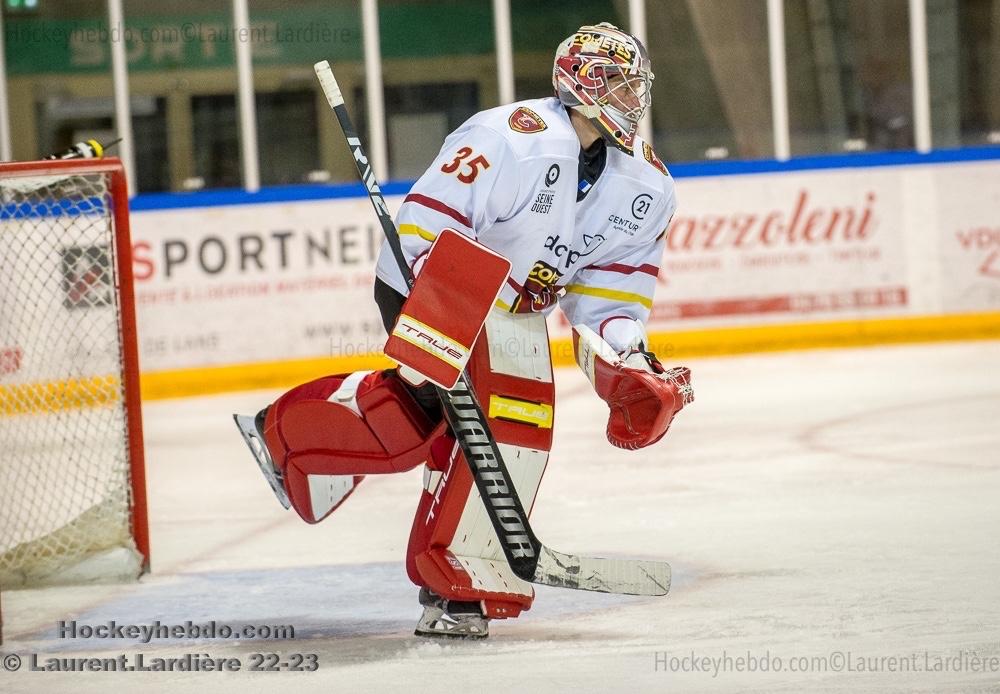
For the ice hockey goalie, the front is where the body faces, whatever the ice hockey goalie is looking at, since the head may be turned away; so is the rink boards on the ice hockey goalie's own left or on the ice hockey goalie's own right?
on the ice hockey goalie's own left

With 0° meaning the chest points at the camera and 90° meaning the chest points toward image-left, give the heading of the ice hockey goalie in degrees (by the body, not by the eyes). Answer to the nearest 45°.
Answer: approximately 315°

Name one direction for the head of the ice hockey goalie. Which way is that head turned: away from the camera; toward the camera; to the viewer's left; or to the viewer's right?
to the viewer's right

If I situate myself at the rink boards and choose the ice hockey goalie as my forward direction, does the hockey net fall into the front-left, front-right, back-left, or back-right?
front-right

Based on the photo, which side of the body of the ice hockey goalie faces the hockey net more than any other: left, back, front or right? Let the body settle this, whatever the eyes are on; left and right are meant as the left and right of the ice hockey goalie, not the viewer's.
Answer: back

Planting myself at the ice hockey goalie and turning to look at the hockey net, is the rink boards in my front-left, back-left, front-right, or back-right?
front-right
